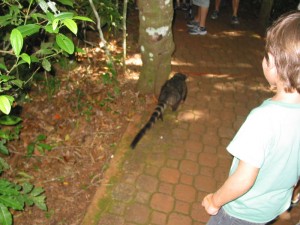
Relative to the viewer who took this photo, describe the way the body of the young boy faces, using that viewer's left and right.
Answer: facing away from the viewer and to the left of the viewer

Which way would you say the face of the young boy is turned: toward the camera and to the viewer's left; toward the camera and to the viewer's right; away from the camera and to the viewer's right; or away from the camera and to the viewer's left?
away from the camera and to the viewer's left

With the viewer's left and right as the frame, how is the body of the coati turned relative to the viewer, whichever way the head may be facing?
facing away from the viewer and to the right of the viewer

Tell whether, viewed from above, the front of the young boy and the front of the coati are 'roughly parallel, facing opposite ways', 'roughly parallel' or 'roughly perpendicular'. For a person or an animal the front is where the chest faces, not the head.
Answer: roughly perpendicular

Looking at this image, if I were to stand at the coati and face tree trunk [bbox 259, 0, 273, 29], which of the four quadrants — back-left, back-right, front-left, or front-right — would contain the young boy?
back-right

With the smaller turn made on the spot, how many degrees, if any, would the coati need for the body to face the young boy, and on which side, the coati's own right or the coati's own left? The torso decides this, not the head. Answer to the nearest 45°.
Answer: approximately 135° to the coati's own right
